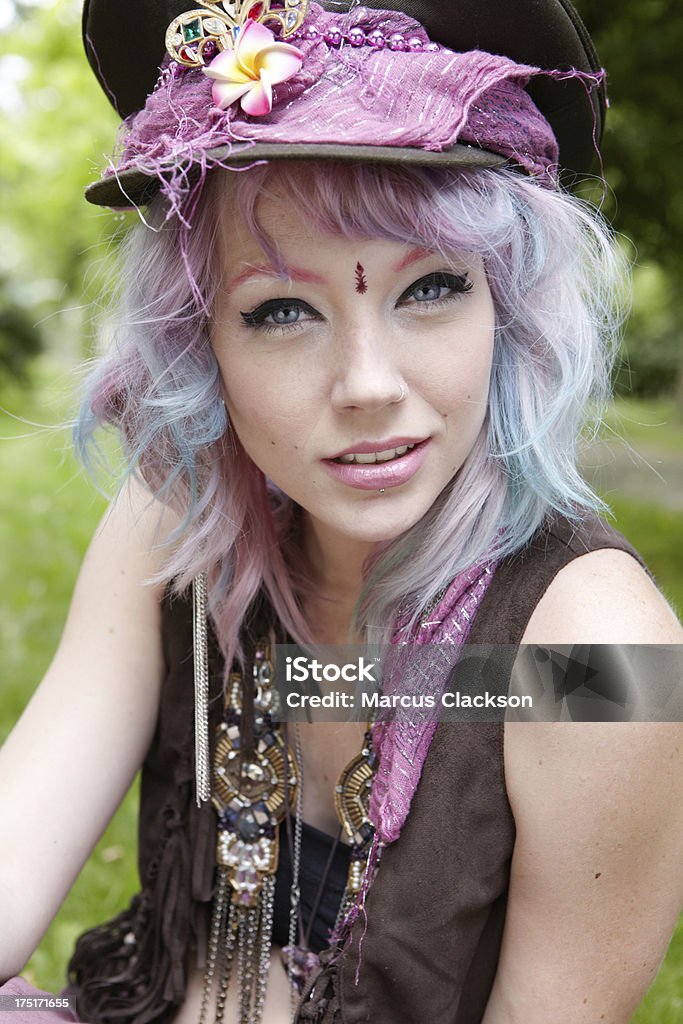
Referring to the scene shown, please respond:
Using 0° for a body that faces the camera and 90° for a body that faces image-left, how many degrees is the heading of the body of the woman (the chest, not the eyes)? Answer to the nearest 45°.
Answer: approximately 0°
